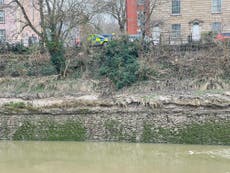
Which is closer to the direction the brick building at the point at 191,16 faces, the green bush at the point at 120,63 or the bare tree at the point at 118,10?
the green bush

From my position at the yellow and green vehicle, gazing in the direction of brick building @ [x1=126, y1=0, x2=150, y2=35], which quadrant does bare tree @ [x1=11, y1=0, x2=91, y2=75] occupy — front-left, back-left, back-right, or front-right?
back-left

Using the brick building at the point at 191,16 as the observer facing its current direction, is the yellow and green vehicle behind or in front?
in front

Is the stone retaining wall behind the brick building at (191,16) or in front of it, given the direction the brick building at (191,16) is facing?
in front

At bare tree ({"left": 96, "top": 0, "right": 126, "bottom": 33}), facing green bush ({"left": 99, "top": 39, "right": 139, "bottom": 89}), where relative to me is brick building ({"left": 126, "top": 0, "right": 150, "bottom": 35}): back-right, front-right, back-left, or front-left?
back-left

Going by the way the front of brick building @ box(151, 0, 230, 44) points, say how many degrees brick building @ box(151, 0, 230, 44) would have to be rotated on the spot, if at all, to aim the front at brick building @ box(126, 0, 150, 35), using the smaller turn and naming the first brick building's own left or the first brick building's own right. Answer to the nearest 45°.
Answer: approximately 90° to the first brick building's own right

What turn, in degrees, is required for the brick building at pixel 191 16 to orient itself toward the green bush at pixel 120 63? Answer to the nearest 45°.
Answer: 0° — it already faces it

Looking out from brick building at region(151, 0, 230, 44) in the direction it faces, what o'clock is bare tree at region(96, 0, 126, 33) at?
The bare tree is roughly at 2 o'clock from the brick building.

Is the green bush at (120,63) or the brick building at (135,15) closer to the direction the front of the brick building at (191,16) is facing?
the green bush

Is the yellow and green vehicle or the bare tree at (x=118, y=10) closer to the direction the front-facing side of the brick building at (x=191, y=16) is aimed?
the yellow and green vehicle

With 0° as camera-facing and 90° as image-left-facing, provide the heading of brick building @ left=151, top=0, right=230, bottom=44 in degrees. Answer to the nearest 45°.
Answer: approximately 0°

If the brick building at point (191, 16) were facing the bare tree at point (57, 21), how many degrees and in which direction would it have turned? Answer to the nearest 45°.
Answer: approximately 45° to its right
